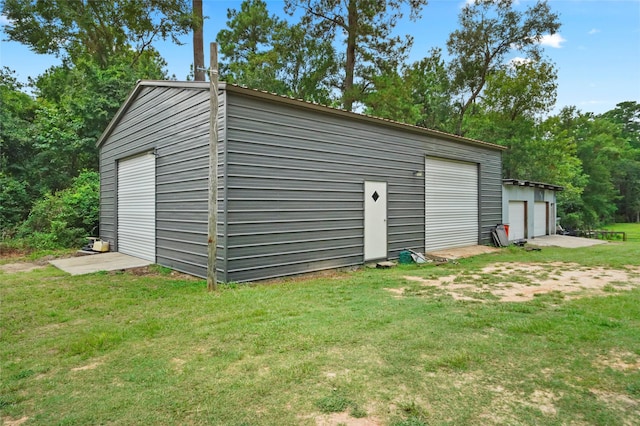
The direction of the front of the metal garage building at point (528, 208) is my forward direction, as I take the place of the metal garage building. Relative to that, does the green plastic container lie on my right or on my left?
on my right

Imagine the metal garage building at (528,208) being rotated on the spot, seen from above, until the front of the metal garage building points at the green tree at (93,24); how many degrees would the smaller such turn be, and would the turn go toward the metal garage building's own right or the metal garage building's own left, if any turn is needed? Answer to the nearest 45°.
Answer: approximately 90° to the metal garage building's own right

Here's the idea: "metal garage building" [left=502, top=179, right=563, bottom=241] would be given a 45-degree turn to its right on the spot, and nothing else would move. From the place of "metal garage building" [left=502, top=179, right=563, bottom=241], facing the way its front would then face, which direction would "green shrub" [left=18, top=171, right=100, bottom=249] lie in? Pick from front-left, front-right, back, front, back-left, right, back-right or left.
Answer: front-right

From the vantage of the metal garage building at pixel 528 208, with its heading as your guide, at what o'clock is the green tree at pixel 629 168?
The green tree is roughly at 8 o'clock from the metal garage building.

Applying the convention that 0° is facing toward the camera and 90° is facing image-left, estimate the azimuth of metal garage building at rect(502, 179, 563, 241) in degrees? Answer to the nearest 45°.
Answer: approximately 315°

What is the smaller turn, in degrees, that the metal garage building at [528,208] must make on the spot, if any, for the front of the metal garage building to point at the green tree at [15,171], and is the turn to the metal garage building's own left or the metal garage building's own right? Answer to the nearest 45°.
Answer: approximately 90° to the metal garage building's own right

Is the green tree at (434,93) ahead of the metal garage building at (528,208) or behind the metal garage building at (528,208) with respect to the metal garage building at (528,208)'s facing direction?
behind
